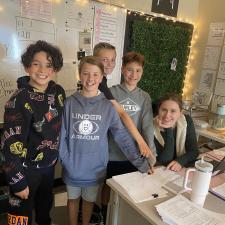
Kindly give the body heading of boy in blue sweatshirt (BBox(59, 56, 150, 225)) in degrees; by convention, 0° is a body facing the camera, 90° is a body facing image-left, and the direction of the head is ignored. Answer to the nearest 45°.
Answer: approximately 0°

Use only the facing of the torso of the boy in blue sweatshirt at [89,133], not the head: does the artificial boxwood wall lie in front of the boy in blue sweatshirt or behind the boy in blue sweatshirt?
behind

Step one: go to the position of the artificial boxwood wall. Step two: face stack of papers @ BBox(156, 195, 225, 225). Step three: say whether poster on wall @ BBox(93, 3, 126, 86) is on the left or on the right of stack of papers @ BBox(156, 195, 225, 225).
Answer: right

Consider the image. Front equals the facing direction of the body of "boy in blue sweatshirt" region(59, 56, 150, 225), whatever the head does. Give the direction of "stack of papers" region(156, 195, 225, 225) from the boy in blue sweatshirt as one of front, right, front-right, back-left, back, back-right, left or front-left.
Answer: front-left

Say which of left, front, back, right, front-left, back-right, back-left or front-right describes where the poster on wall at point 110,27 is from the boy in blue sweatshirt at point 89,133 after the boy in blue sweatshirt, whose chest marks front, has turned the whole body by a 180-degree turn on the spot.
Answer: front

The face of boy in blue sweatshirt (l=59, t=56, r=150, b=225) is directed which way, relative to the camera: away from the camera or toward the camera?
toward the camera
